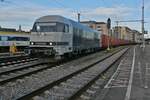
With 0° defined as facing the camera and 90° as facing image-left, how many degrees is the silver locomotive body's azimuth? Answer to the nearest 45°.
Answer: approximately 45°
